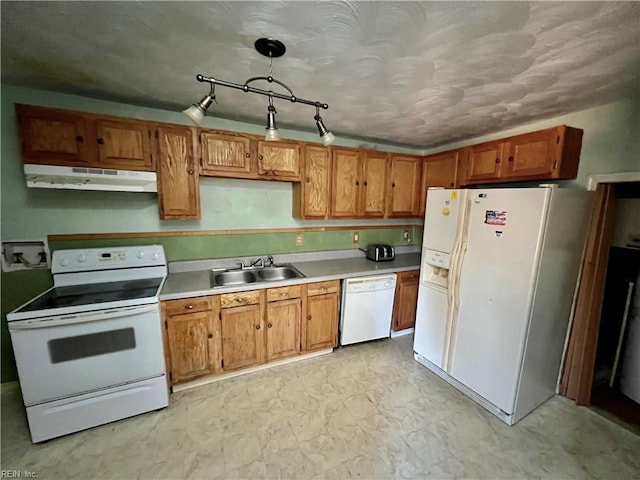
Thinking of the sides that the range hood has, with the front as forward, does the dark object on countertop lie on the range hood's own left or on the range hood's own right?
on the range hood's own left

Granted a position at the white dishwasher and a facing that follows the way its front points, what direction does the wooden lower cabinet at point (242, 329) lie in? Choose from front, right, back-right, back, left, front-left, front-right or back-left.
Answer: right

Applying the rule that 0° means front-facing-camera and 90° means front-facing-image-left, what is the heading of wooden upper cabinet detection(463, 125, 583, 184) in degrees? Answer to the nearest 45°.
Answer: approximately 45°

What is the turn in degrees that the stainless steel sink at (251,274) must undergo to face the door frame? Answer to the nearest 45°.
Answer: approximately 45° to its left

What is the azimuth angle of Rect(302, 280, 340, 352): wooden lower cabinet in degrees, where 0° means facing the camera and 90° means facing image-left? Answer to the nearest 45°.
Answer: approximately 315°

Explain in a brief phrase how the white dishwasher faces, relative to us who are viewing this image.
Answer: facing the viewer and to the right of the viewer

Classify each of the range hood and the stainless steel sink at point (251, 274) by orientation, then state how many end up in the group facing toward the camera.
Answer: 2

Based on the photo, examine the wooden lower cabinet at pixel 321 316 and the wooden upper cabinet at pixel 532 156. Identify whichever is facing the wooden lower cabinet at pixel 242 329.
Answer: the wooden upper cabinet

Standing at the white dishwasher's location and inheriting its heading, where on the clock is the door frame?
The door frame is roughly at 11 o'clock from the white dishwasher.

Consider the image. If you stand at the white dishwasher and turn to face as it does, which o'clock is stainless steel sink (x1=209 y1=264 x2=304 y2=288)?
The stainless steel sink is roughly at 4 o'clock from the white dishwasher.
